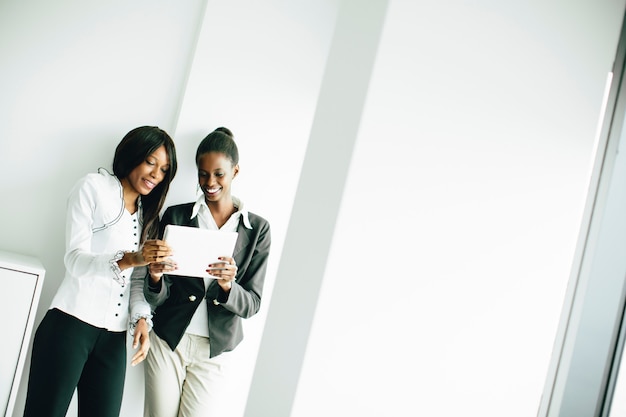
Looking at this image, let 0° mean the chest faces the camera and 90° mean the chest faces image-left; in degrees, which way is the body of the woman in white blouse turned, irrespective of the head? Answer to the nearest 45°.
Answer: approximately 315°

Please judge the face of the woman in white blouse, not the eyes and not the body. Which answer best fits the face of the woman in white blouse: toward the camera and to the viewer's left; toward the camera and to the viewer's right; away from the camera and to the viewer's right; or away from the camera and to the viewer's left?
toward the camera and to the viewer's right

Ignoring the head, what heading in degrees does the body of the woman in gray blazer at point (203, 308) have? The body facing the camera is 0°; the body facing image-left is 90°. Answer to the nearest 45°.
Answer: approximately 0°

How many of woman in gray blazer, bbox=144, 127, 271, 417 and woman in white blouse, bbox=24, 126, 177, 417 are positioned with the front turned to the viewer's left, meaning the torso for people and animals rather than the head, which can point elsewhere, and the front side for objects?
0

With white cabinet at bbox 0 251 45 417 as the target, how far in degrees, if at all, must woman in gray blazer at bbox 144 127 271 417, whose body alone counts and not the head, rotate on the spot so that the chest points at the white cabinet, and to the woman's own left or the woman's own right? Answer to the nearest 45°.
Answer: approximately 90° to the woman's own right
